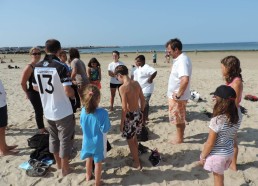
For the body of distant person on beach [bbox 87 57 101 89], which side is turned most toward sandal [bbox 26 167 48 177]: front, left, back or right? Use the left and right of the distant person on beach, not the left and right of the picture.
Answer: front

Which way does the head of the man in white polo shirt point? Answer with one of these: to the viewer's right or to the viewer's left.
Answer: to the viewer's left

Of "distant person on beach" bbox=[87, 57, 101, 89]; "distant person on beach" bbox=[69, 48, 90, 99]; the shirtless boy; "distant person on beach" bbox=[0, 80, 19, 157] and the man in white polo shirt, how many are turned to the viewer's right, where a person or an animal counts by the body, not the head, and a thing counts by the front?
1

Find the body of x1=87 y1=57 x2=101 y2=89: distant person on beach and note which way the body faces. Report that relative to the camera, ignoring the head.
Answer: toward the camera

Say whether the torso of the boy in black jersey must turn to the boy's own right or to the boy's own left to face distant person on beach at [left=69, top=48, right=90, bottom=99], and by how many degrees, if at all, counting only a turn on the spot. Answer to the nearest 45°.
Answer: approximately 45° to the boy's own left

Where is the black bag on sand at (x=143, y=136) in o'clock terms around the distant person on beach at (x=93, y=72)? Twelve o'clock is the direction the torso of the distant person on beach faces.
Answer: The black bag on sand is roughly at 11 o'clock from the distant person on beach.

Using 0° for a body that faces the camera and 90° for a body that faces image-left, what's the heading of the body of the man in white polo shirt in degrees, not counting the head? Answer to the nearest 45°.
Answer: approximately 90°

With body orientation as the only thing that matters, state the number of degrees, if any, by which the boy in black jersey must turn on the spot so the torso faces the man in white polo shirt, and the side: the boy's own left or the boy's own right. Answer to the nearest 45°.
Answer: approximately 45° to the boy's own right

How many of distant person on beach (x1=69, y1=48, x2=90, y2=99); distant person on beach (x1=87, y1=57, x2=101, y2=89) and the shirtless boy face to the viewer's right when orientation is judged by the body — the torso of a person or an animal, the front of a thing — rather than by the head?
0

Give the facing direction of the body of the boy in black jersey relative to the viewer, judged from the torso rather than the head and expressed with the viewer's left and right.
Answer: facing away from the viewer and to the right of the viewer

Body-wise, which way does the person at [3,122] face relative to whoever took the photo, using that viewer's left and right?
facing to the right of the viewer

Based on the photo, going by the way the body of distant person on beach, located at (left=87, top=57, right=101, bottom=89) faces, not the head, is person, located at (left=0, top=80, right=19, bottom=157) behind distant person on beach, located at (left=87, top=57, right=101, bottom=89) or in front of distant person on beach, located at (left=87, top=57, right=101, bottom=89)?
in front

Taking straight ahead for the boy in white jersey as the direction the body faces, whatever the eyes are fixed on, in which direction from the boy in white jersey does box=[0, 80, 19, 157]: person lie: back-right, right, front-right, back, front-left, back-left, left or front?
left
